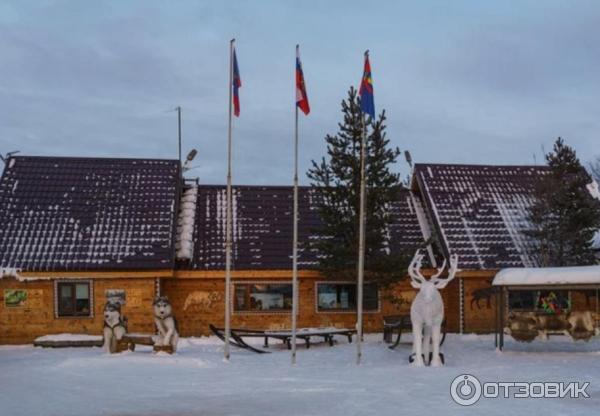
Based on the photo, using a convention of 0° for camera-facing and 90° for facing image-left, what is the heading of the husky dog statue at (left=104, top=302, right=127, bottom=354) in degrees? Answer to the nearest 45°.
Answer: approximately 45°

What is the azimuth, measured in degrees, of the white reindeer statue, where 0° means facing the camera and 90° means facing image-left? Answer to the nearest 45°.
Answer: approximately 0°

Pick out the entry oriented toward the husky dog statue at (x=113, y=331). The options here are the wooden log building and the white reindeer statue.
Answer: the wooden log building

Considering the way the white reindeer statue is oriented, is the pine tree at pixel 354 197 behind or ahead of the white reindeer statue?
behind

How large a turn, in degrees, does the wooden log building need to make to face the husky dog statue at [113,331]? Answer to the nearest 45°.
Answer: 0° — it already faces it

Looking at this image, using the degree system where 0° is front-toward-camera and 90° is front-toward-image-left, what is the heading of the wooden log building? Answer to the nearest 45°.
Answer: approximately 0°

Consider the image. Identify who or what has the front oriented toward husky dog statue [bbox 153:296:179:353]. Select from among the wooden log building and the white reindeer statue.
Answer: the wooden log building

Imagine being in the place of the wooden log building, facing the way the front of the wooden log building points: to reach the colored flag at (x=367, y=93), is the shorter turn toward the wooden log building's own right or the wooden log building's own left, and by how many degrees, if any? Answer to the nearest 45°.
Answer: approximately 45° to the wooden log building's own left

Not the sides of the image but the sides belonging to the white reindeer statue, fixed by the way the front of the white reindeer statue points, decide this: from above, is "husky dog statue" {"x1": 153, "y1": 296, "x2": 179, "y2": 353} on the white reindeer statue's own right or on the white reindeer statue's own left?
on the white reindeer statue's own right

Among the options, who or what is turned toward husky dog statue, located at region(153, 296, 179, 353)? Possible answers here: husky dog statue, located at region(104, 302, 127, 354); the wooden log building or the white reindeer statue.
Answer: the wooden log building

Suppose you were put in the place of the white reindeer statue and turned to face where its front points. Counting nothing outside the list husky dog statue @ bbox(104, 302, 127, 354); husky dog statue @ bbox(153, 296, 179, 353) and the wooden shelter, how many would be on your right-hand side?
2

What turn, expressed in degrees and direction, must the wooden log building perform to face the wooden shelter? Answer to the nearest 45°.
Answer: approximately 45° to its left

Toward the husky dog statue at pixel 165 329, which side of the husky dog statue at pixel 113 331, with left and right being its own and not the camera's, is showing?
left

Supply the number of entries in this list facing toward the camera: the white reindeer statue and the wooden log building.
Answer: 2
